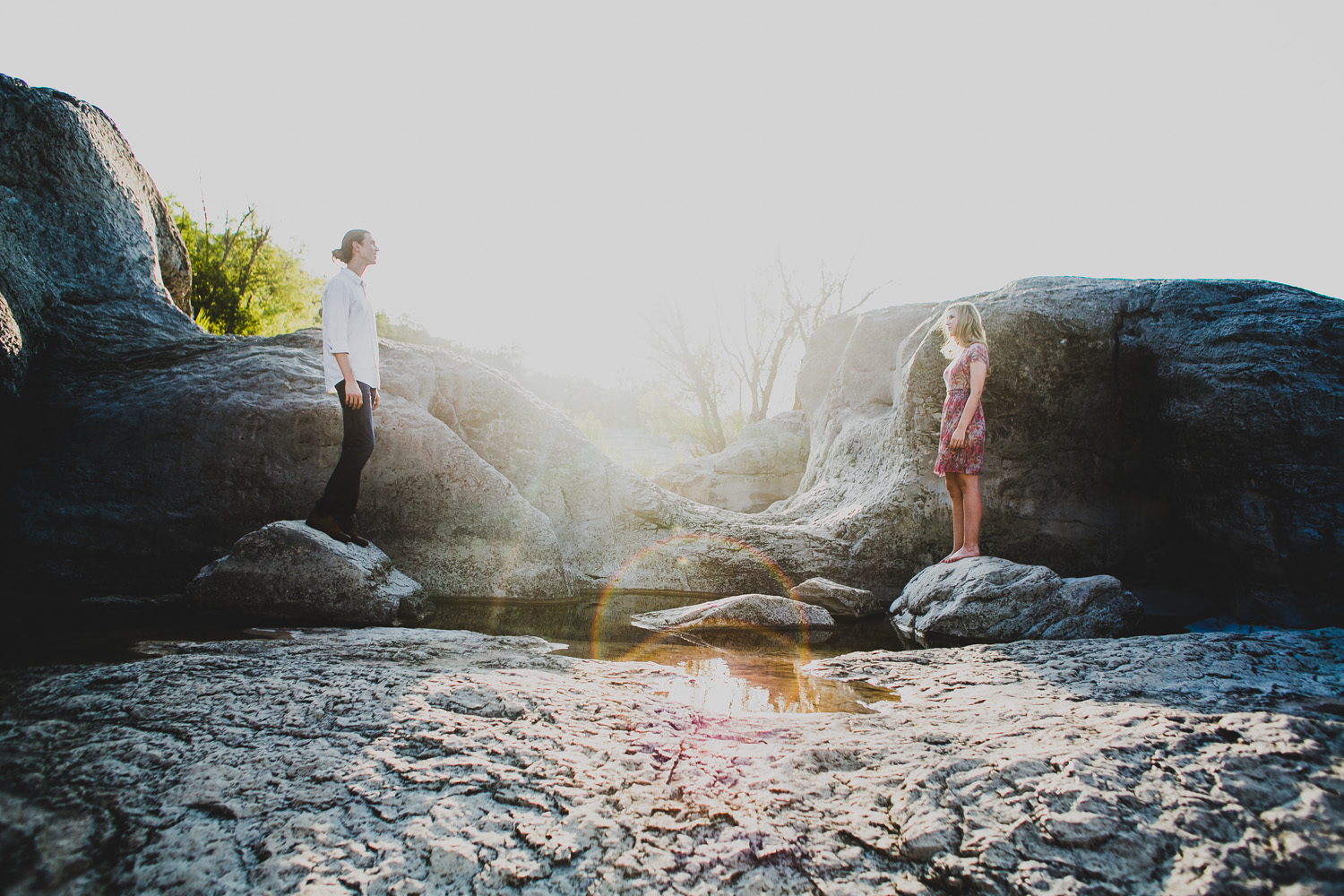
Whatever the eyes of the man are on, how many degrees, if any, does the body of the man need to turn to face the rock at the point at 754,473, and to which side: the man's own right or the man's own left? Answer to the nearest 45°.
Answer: approximately 45° to the man's own left

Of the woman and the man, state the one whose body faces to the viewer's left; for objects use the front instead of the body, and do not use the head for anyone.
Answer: the woman

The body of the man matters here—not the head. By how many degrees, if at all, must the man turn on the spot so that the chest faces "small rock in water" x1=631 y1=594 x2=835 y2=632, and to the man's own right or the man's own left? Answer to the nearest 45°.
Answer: approximately 45° to the man's own right

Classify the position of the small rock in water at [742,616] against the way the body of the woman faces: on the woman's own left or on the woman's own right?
on the woman's own left

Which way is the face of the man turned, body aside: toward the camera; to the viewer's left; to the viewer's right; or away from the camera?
to the viewer's right

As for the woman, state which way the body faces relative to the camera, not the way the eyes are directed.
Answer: to the viewer's left

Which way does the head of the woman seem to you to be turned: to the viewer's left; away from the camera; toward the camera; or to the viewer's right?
to the viewer's left

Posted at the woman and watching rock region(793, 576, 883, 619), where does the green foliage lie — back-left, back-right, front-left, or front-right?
front-right

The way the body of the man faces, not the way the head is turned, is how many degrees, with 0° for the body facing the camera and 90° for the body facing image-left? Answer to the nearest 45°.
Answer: approximately 270°

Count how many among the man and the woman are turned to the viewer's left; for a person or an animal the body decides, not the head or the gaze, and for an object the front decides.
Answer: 1

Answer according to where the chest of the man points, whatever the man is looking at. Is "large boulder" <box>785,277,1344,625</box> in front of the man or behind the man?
in front
